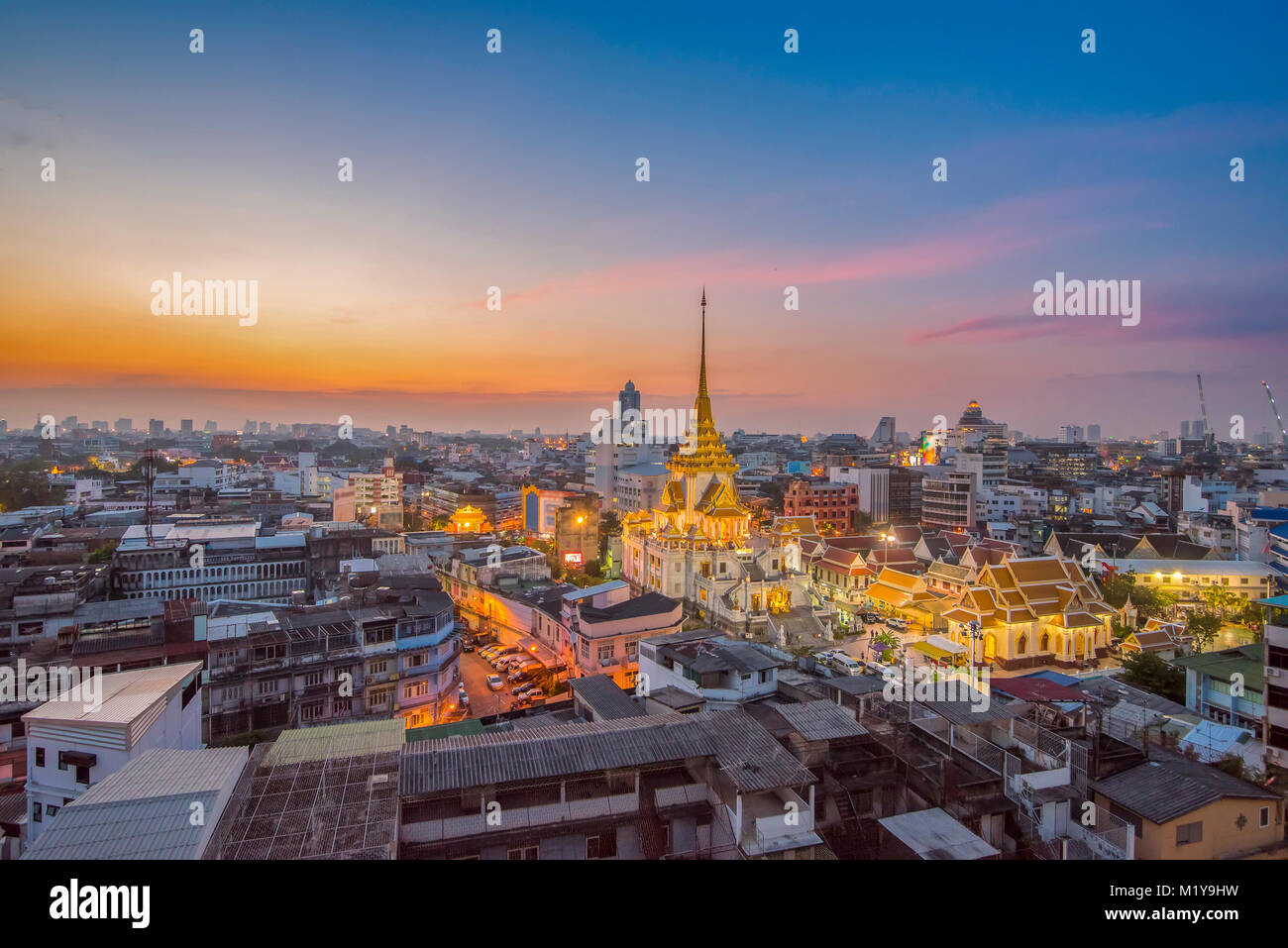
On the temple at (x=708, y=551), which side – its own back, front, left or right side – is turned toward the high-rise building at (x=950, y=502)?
left

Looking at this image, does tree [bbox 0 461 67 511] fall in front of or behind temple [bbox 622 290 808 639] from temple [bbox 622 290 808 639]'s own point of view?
behind

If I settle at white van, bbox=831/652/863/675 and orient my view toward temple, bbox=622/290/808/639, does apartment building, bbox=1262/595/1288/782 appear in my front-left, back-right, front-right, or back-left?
back-right

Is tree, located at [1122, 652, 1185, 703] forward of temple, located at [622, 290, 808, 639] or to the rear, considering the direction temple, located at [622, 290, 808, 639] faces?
forward

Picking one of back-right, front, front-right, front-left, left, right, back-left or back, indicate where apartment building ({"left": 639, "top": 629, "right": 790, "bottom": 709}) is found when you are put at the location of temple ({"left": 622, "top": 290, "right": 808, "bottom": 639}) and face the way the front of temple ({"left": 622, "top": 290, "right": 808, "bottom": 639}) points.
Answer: front-right

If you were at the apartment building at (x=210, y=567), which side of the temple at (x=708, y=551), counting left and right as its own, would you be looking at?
right

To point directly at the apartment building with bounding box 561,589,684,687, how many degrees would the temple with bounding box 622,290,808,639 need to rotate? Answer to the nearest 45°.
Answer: approximately 45° to its right

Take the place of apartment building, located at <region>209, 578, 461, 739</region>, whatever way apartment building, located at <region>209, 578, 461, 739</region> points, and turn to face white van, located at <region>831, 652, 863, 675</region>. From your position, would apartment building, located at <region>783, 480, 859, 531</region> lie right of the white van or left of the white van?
left

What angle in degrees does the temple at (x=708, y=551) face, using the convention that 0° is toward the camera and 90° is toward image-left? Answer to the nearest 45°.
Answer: approximately 315°

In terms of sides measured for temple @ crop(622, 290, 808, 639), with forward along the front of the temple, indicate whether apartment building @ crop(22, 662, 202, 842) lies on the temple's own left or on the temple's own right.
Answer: on the temple's own right
